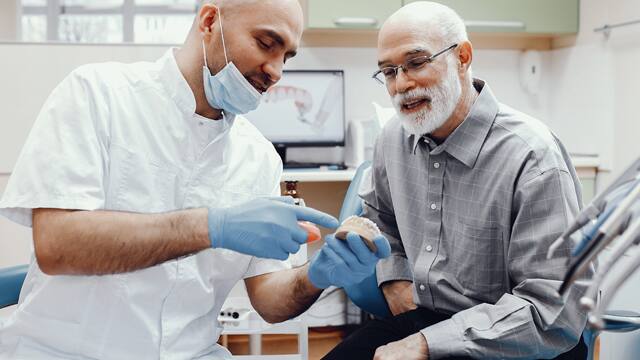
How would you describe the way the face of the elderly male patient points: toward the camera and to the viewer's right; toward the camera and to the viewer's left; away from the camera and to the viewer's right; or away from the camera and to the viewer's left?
toward the camera and to the viewer's left

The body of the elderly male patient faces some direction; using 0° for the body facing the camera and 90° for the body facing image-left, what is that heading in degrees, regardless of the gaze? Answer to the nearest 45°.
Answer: approximately 45°

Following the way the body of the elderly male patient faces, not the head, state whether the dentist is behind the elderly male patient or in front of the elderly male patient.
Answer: in front

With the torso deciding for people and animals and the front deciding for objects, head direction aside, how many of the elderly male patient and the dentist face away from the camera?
0

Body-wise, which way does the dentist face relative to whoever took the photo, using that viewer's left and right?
facing the viewer and to the right of the viewer
